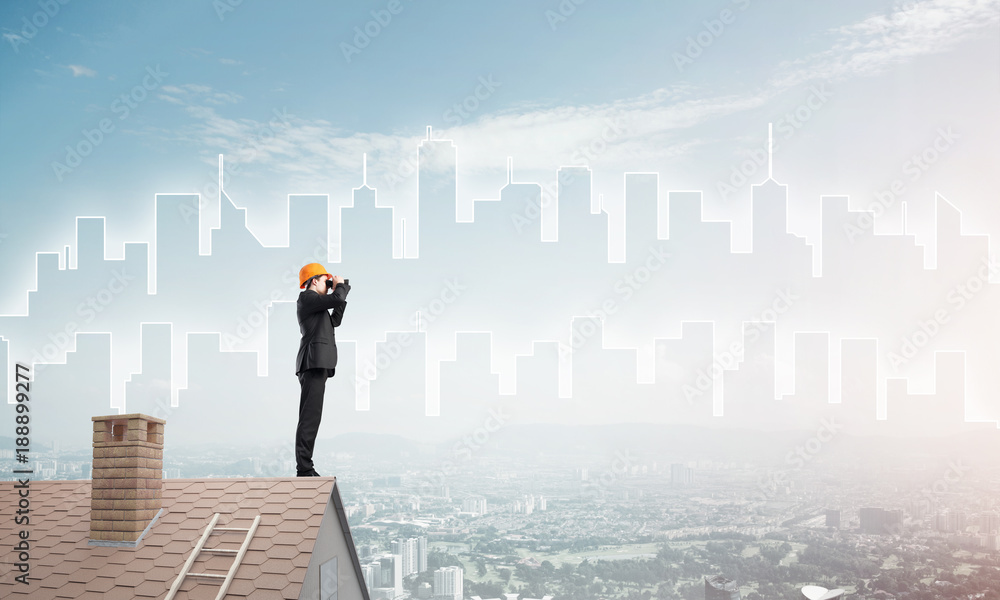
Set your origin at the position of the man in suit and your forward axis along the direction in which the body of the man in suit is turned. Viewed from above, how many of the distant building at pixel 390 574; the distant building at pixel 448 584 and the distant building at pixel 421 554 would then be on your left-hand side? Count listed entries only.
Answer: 3

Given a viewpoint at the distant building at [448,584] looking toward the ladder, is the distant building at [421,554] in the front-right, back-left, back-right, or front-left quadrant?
back-right

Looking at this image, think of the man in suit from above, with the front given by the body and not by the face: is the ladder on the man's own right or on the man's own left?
on the man's own right

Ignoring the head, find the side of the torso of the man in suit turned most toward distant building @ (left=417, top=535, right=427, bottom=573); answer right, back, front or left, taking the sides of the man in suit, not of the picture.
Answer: left

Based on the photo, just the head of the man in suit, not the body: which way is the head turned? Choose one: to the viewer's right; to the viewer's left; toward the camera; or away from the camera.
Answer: to the viewer's right

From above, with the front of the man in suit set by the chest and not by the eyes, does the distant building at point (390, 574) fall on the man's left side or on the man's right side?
on the man's left side

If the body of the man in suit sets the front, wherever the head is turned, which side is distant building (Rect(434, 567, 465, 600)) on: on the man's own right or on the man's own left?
on the man's own left

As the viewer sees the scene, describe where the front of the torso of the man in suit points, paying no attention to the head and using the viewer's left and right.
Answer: facing to the right of the viewer
